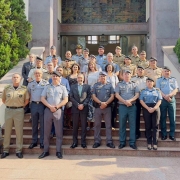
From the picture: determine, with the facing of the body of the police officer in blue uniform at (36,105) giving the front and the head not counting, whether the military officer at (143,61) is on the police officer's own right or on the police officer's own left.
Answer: on the police officer's own left

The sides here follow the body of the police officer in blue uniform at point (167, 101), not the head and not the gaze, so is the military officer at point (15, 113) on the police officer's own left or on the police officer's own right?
on the police officer's own right

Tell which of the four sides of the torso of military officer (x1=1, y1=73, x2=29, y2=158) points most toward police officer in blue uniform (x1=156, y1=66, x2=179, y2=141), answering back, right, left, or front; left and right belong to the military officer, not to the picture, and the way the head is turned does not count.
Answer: left

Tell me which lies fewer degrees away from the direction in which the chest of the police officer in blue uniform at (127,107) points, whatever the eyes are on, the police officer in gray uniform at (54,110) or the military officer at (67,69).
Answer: the police officer in gray uniform

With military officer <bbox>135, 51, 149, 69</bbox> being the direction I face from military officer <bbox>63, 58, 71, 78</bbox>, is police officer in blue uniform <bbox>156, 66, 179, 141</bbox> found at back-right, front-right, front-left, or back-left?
front-right

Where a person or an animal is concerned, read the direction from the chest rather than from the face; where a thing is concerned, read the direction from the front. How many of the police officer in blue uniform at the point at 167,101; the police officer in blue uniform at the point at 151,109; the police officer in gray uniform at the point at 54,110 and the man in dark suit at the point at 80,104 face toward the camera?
4

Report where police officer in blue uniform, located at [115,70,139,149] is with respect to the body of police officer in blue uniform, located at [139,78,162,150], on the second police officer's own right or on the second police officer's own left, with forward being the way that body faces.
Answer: on the second police officer's own right

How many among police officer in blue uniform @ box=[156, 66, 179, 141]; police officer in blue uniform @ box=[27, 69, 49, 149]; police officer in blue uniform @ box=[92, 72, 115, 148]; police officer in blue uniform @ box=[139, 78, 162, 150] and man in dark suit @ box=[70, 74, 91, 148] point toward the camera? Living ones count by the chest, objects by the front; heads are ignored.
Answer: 5

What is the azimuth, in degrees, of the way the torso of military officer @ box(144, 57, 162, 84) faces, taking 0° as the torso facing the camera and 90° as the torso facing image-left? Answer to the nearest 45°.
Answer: approximately 0°

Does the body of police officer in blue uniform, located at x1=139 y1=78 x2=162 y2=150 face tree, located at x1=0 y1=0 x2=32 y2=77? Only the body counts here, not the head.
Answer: no

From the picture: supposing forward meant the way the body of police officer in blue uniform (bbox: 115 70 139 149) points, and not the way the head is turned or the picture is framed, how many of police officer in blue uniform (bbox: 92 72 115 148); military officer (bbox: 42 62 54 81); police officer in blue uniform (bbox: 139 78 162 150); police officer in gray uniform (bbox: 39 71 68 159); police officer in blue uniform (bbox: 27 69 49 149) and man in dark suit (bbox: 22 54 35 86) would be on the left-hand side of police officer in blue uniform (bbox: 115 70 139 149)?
1

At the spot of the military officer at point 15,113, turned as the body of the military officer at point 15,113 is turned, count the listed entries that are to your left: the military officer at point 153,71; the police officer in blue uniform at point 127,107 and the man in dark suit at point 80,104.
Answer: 3

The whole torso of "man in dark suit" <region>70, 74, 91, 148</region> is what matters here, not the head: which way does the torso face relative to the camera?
toward the camera

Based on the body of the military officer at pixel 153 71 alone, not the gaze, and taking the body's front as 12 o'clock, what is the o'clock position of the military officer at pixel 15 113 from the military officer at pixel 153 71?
the military officer at pixel 15 113 is roughly at 2 o'clock from the military officer at pixel 153 71.

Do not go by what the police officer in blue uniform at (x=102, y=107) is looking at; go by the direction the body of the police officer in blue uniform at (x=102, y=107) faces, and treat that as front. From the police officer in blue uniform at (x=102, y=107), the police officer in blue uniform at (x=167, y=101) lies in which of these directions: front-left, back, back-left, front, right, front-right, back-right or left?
left

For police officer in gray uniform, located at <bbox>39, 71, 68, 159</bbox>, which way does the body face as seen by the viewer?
toward the camera

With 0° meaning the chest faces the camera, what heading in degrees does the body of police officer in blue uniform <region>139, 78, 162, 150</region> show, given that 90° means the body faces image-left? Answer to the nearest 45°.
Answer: approximately 0°

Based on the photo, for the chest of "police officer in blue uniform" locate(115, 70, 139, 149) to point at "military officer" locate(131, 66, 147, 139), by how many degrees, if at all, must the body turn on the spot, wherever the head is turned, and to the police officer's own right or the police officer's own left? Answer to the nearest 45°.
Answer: approximately 135° to the police officer's own left

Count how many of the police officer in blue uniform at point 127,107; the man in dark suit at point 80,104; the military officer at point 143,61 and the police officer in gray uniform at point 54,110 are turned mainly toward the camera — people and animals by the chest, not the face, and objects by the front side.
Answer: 4

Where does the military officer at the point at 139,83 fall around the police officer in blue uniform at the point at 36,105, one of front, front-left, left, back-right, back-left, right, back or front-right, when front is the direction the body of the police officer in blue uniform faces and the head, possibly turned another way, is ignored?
left

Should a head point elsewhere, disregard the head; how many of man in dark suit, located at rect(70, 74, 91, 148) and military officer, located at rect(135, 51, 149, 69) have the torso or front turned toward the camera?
2

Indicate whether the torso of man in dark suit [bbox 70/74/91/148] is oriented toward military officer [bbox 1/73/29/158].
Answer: no
